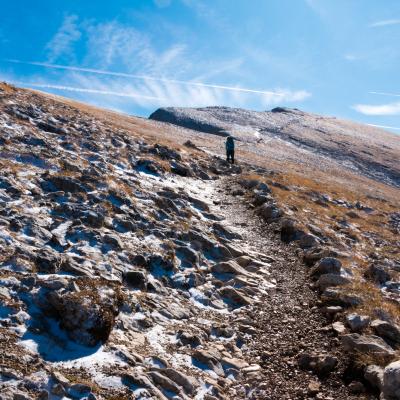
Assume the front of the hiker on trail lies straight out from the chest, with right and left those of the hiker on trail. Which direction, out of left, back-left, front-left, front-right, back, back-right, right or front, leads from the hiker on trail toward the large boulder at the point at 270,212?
back

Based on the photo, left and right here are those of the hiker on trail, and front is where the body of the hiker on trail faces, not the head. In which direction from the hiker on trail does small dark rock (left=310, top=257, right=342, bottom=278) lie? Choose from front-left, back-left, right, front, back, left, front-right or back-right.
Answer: back

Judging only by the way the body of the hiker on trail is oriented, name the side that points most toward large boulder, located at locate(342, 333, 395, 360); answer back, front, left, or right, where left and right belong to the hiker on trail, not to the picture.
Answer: back

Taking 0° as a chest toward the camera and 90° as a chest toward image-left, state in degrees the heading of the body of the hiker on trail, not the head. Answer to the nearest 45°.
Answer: approximately 180°

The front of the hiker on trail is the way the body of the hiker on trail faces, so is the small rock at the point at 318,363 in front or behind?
behind

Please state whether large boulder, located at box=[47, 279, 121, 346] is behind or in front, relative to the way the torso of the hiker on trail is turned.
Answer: behind

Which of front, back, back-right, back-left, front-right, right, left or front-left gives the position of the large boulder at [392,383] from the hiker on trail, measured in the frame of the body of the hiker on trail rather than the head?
back

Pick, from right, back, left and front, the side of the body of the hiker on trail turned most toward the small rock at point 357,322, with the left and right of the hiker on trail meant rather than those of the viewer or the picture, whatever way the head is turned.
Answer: back

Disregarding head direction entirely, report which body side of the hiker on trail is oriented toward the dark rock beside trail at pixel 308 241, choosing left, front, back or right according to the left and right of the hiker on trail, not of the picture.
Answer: back

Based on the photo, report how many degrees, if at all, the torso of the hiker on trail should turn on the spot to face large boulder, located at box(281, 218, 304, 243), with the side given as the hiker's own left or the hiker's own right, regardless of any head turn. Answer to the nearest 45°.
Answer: approximately 180°
